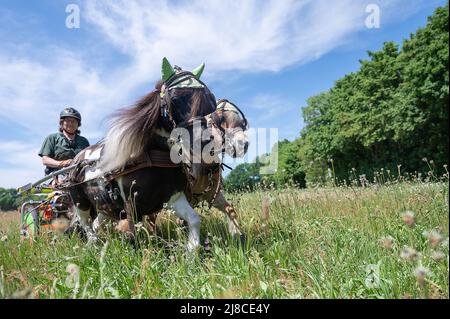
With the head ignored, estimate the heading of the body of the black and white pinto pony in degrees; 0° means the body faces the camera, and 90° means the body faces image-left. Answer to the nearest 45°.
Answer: approximately 315°

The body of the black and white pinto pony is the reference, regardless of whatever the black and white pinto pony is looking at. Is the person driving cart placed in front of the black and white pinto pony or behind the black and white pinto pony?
behind
